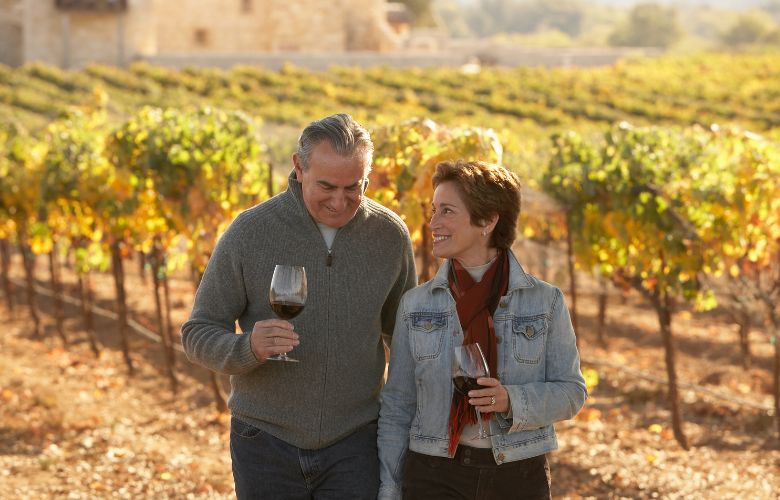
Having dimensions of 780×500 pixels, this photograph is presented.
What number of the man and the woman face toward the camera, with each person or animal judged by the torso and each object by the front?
2

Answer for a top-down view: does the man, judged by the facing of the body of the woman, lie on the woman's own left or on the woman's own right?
on the woman's own right

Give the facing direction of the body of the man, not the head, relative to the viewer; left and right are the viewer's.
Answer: facing the viewer

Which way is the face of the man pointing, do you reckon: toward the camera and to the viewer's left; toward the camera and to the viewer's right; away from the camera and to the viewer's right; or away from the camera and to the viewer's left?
toward the camera and to the viewer's right

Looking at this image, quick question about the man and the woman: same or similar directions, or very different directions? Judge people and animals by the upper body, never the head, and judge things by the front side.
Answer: same or similar directions

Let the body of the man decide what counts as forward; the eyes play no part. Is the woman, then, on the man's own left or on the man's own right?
on the man's own left

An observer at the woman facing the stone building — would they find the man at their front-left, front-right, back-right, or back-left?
front-left

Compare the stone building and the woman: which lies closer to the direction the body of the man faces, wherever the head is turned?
the woman

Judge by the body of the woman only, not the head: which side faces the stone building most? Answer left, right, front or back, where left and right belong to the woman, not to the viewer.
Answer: back

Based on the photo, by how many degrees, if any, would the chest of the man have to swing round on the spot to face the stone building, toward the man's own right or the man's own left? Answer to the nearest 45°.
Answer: approximately 180°

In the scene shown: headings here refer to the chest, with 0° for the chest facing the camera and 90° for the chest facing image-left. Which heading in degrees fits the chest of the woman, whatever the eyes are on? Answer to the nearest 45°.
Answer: approximately 0°

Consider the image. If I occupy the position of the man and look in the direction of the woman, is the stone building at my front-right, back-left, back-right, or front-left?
back-left
